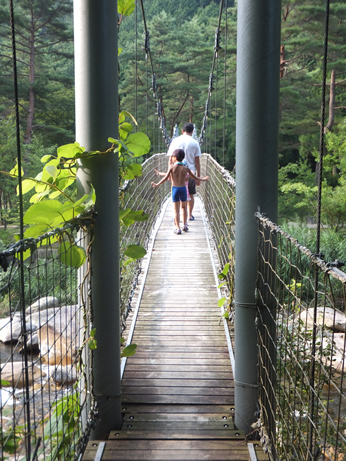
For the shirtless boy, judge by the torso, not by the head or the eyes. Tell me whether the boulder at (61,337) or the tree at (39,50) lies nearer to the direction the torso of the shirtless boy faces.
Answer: the tree

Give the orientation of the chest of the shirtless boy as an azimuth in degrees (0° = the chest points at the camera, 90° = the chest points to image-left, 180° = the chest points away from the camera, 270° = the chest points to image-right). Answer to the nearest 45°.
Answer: approximately 180°

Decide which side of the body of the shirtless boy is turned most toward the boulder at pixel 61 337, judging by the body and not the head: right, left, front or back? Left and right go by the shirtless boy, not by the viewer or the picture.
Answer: back

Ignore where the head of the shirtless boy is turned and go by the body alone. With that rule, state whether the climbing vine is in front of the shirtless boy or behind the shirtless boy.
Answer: behind

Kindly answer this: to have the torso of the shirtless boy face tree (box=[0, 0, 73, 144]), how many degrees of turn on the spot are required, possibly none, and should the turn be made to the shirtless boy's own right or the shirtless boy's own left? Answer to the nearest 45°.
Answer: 0° — they already face it

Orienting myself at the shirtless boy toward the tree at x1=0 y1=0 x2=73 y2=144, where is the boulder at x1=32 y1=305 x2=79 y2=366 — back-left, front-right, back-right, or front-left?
back-left
